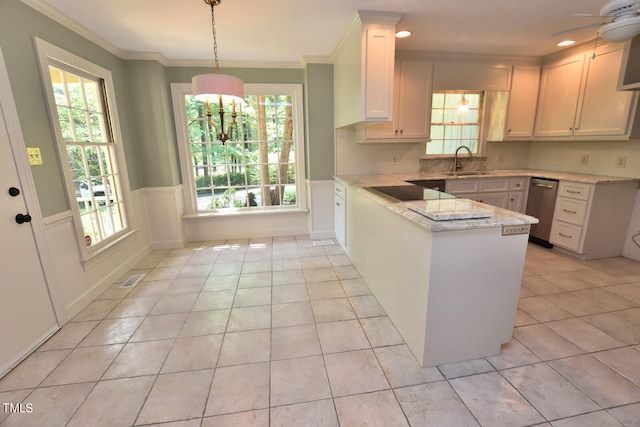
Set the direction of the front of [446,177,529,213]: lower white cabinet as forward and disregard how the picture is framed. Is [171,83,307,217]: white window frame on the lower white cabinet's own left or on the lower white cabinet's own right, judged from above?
on the lower white cabinet's own right

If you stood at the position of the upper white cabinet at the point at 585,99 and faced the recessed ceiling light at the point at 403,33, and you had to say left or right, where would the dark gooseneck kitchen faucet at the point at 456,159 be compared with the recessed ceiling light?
right

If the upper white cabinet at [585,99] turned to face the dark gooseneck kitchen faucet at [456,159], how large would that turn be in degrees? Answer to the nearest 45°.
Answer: approximately 45° to its right

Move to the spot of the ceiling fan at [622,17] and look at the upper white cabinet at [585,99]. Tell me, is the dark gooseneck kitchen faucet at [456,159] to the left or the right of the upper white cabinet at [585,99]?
left
